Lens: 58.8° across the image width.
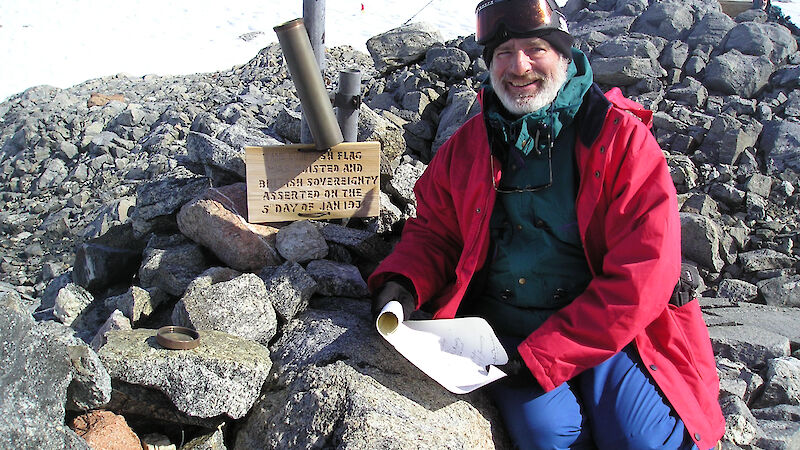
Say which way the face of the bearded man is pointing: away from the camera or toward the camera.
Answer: toward the camera

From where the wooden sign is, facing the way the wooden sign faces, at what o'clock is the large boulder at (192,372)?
The large boulder is roughly at 1 o'clock from the wooden sign.

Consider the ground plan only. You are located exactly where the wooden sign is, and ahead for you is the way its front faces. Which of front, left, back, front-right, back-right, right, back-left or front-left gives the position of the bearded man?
front-left

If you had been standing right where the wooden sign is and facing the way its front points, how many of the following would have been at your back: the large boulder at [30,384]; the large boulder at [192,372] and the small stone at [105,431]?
0

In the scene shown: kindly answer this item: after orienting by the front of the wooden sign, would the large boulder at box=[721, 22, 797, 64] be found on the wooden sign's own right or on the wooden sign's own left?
on the wooden sign's own left

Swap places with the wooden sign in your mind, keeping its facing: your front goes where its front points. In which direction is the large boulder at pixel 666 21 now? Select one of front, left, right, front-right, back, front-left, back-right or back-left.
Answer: back-left

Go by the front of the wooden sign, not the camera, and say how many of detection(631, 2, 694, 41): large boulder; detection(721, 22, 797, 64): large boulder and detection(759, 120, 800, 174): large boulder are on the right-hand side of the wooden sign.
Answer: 0

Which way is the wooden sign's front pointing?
toward the camera

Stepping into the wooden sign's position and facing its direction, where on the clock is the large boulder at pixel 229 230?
The large boulder is roughly at 3 o'clock from the wooden sign.

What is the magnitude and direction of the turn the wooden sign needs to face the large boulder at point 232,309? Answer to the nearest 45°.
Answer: approximately 45° to its right

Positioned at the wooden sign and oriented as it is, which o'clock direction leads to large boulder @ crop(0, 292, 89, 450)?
The large boulder is roughly at 1 o'clock from the wooden sign.

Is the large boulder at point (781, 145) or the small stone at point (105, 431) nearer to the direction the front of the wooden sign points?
the small stone
